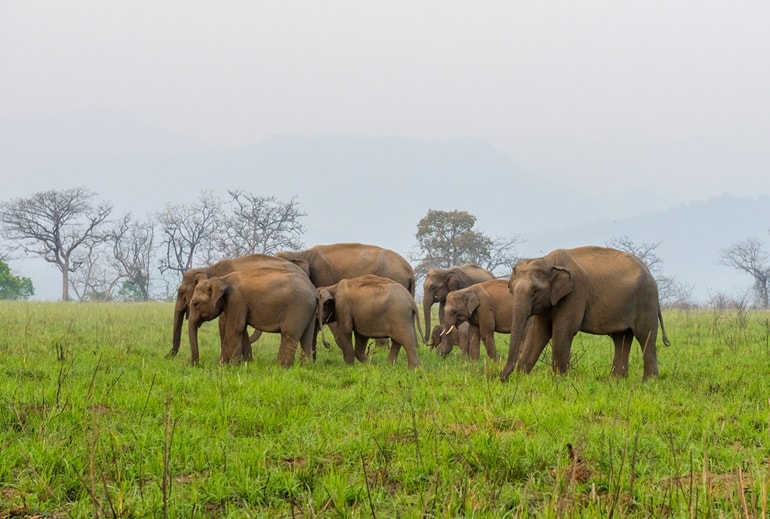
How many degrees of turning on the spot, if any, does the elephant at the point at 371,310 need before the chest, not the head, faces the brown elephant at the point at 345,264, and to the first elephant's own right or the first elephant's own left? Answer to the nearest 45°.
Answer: approximately 90° to the first elephant's own right

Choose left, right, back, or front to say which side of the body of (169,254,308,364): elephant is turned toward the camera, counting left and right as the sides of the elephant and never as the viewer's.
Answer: left

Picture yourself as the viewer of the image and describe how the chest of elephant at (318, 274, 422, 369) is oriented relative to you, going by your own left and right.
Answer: facing to the left of the viewer

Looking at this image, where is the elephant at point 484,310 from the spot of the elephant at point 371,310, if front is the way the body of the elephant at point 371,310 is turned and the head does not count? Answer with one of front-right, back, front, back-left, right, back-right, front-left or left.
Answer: back-right

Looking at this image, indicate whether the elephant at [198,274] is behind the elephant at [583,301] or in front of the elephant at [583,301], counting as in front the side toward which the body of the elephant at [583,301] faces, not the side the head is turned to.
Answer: in front

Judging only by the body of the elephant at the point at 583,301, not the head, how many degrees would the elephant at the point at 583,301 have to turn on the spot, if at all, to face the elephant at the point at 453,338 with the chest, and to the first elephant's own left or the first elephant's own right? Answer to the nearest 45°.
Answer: approximately 45° to the first elephant's own right

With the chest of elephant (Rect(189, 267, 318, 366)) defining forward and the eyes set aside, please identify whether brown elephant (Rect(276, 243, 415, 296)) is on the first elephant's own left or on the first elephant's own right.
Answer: on the first elephant's own right

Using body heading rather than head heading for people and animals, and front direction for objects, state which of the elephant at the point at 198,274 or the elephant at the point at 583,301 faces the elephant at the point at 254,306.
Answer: the elephant at the point at 583,301

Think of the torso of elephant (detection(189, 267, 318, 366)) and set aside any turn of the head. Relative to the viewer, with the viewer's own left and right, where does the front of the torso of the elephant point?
facing to the left of the viewer

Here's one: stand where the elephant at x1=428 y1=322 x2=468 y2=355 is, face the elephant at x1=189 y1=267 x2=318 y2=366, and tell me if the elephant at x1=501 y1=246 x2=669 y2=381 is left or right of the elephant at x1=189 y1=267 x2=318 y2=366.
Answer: left

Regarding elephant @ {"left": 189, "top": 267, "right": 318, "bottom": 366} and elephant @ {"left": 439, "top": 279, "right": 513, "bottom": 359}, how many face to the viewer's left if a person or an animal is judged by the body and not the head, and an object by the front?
2
